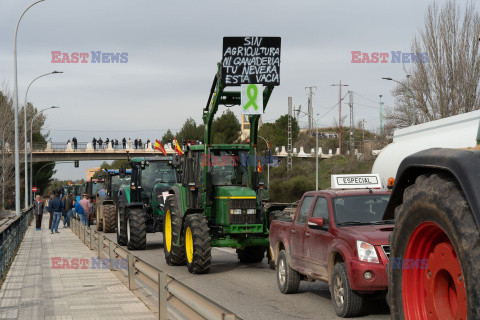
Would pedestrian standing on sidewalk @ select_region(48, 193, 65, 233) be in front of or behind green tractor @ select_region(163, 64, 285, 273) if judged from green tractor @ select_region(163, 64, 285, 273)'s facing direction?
behind

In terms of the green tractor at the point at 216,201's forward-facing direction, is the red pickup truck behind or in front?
in front

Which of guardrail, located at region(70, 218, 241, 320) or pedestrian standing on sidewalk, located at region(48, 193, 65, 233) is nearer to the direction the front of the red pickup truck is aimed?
the guardrail

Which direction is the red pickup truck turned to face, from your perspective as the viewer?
facing the viewer and to the right of the viewer

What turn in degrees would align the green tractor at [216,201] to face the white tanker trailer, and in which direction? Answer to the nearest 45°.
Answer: approximately 45° to its left

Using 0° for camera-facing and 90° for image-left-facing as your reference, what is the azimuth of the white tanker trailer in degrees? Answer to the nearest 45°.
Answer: approximately 315°

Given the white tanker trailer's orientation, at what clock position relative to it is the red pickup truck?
The red pickup truck is roughly at 2 o'clock from the white tanker trailer.
